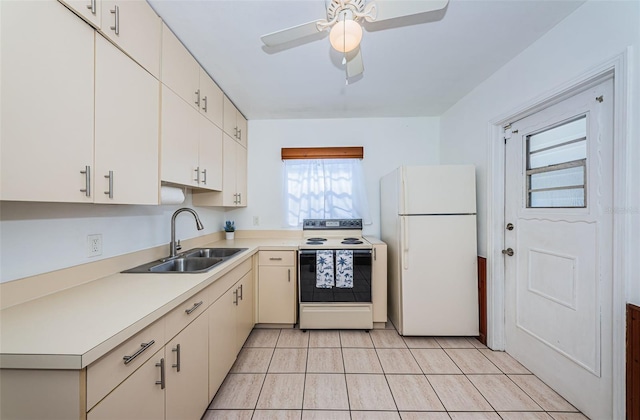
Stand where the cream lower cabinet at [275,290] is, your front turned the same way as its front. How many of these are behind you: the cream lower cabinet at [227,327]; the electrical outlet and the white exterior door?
0

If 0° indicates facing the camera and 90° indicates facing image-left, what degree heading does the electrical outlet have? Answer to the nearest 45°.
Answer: approximately 315°

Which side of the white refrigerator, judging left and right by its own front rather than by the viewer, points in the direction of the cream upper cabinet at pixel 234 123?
right

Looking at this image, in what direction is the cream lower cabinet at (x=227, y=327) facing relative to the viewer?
to the viewer's right

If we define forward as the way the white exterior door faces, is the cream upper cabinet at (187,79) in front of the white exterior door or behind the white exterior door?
in front

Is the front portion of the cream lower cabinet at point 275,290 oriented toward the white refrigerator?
no

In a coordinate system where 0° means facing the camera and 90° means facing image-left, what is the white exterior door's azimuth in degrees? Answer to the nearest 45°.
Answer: approximately 45°

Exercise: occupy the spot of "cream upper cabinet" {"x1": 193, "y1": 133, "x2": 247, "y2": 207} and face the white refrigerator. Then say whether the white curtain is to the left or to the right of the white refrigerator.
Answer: left

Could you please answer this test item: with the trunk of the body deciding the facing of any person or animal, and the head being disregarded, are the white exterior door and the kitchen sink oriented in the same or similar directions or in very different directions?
very different directions

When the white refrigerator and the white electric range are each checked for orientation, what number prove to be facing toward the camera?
2

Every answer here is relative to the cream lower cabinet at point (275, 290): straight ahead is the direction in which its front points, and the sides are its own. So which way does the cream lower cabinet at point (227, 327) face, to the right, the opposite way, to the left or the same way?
to the left

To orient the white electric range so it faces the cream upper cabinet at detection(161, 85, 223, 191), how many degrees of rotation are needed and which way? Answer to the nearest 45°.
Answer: approximately 45° to its right

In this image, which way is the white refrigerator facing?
toward the camera

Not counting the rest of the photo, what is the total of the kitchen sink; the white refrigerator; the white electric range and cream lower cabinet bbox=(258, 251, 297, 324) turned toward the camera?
3

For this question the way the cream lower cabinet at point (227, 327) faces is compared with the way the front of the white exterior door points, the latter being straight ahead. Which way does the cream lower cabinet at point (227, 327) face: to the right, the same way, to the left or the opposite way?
the opposite way

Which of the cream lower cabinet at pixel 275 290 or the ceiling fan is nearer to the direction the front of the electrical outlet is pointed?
the ceiling fan
